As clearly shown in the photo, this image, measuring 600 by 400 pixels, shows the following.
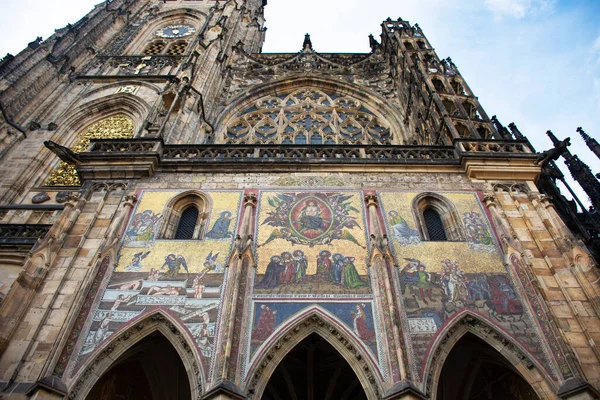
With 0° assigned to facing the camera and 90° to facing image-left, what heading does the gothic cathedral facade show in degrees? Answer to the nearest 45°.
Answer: approximately 0°
